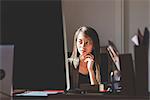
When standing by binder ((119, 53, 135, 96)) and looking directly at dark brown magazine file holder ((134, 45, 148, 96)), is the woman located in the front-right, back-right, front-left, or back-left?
back-left
